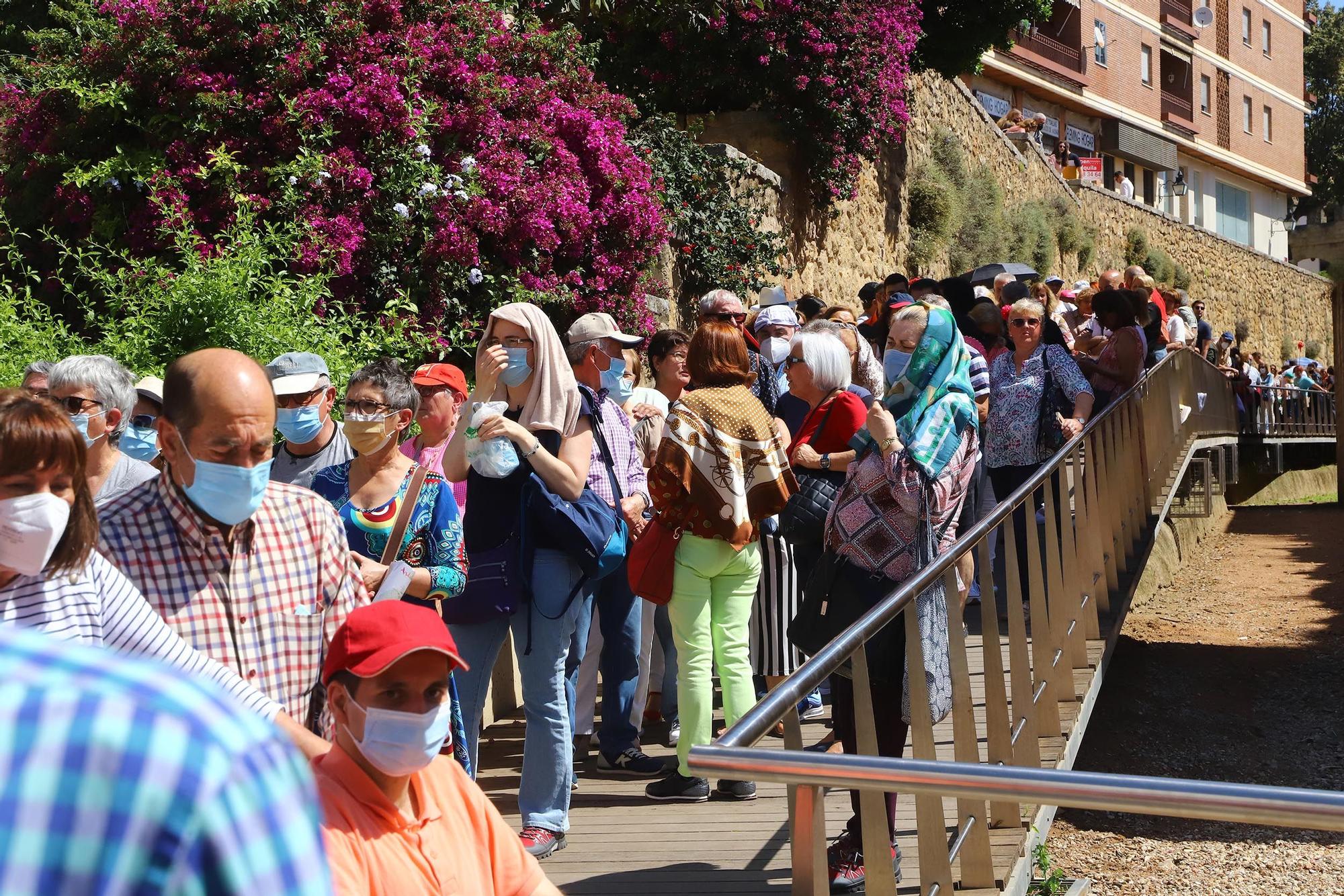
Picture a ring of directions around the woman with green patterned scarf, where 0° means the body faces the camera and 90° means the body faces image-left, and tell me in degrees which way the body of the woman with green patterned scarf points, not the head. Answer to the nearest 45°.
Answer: approximately 45°

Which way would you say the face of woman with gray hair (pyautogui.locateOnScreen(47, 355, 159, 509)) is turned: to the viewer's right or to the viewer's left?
to the viewer's left

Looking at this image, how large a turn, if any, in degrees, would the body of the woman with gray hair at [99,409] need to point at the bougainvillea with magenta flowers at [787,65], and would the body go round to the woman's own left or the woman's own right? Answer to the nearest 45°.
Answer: approximately 180°

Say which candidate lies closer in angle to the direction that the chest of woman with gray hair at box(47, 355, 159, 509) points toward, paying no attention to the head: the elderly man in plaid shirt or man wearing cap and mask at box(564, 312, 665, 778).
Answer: the elderly man in plaid shirt

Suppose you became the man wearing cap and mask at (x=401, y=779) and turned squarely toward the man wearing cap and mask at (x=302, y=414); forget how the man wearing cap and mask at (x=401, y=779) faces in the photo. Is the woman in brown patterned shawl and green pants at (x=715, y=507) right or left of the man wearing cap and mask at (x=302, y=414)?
right
